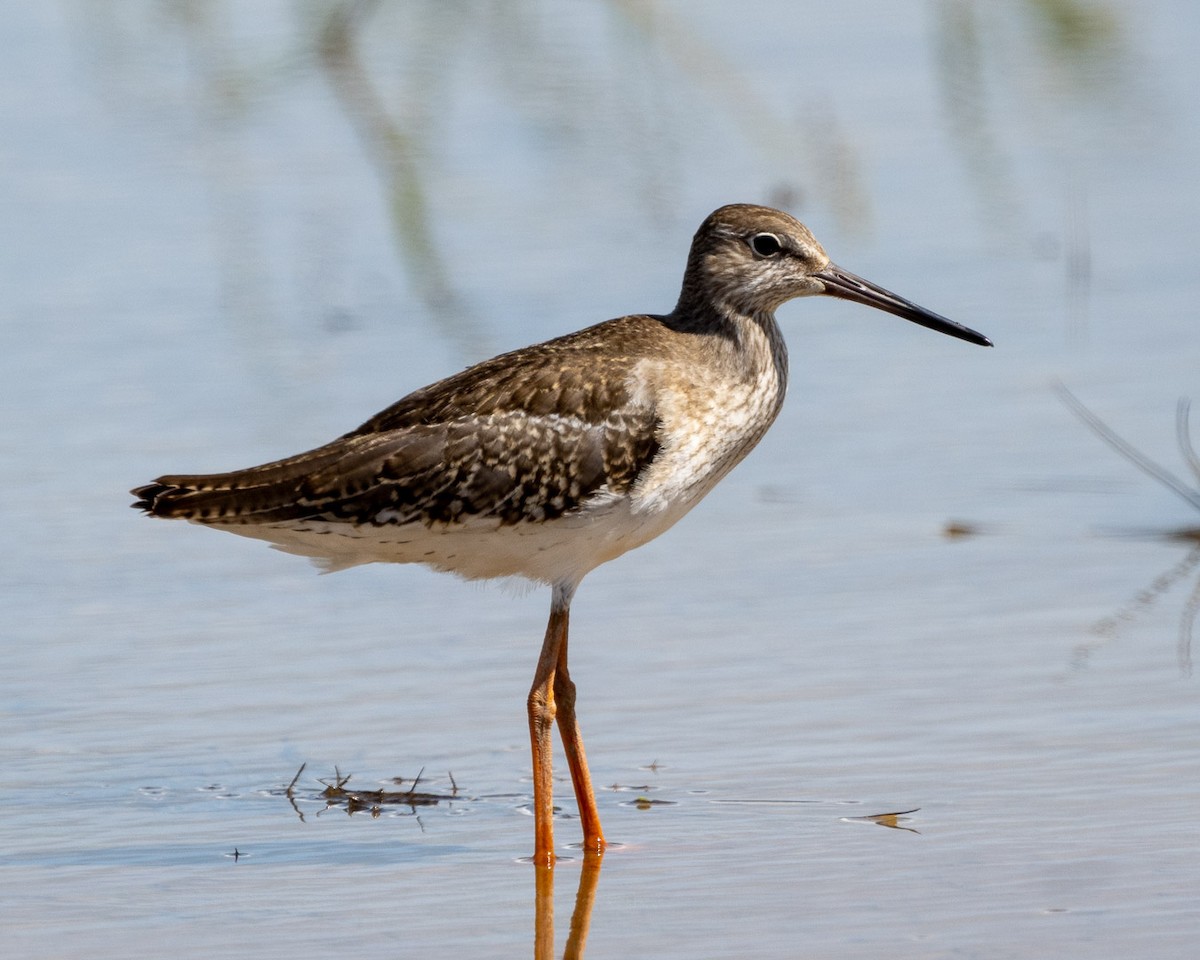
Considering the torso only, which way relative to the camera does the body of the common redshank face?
to the viewer's right
